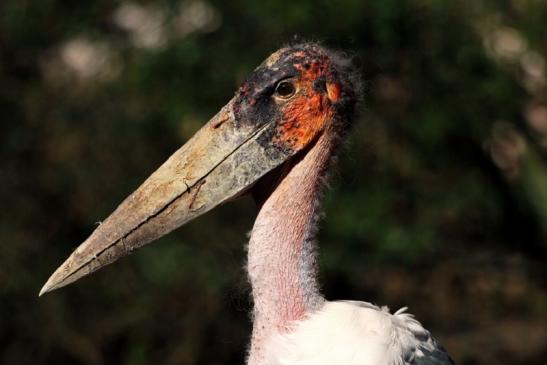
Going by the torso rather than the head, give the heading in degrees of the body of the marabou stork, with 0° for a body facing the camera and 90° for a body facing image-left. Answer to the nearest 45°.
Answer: approximately 90°
